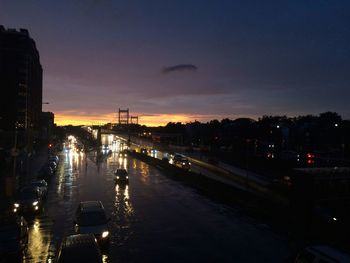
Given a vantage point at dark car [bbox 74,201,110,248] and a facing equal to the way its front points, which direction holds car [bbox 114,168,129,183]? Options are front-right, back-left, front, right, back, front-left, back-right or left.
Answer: back

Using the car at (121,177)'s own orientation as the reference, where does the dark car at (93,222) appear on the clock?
The dark car is roughly at 12 o'clock from the car.

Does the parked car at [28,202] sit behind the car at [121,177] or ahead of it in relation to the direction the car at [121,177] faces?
ahead

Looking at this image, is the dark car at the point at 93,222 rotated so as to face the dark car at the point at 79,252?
yes

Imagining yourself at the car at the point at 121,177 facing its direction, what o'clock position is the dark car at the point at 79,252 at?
The dark car is roughly at 12 o'clock from the car.

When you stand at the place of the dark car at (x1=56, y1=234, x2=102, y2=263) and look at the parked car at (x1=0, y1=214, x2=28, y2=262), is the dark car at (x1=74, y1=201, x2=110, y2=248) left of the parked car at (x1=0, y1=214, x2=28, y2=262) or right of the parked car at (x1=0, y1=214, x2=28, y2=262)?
right

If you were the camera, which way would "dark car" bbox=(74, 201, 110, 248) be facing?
facing the viewer

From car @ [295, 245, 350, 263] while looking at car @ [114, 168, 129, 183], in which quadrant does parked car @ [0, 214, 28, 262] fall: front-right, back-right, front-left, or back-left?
front-left

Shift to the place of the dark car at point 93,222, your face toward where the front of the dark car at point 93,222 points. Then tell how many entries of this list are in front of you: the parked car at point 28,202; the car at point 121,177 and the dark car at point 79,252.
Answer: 1

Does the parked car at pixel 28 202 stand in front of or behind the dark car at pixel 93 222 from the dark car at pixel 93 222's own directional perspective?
behind

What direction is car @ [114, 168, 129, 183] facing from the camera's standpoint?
toward the camera
